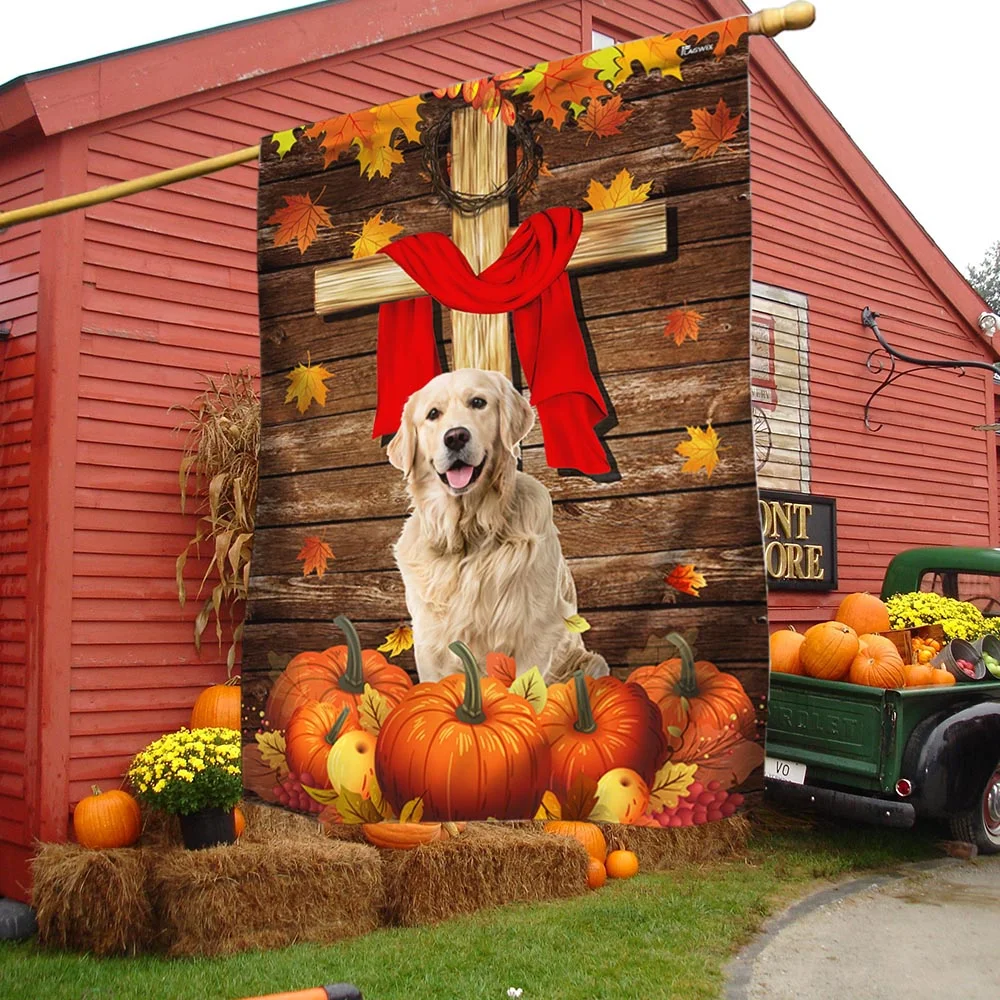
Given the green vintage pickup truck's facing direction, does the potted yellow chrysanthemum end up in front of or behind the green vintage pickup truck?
behind

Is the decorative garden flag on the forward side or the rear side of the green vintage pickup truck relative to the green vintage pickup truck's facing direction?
on the rear side

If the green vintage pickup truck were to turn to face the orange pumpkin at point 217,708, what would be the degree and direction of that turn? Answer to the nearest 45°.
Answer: approximately 135° to its left

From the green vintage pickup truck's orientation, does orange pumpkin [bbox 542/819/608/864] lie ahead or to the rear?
to the rear

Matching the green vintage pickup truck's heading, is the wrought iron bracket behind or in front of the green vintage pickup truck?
in front

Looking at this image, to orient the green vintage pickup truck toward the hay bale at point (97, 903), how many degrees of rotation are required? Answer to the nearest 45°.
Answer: approximately 180°

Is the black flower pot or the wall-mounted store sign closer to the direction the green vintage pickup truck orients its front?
the wall-mounted store sign

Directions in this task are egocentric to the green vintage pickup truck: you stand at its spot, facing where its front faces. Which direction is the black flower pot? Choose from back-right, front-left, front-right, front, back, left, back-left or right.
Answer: back

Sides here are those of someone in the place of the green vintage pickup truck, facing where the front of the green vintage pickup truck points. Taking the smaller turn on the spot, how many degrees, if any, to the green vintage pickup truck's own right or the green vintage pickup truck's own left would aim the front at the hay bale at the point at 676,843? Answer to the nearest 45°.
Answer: approximately 135° to the green vintage pickup truck's own left

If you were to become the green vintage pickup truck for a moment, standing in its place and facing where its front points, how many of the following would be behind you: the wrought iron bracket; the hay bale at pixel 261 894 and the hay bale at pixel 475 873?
2

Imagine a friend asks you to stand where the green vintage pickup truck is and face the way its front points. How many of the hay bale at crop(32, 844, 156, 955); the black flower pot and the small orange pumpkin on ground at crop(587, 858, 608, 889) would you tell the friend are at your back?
3

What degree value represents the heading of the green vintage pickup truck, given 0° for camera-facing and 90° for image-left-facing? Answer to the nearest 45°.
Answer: approximately 225°

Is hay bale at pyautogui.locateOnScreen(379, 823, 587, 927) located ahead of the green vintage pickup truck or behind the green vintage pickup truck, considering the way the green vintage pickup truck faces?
behind
